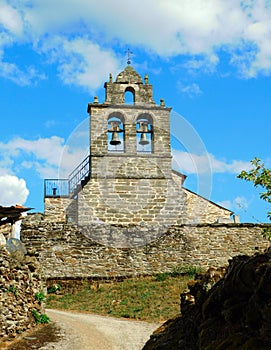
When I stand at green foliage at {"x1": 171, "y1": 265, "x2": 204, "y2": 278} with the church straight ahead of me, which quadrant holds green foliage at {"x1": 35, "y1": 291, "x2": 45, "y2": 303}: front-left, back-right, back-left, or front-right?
back-left

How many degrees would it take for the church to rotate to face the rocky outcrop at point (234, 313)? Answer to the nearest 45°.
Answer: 0° — it already faces it

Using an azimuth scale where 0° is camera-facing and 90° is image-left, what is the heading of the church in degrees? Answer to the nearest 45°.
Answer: approximately 0°

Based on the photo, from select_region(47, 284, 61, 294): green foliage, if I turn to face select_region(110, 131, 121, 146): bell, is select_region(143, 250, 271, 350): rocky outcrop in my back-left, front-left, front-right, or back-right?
back-right

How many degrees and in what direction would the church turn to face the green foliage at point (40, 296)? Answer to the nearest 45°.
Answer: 0° — it already faces it
